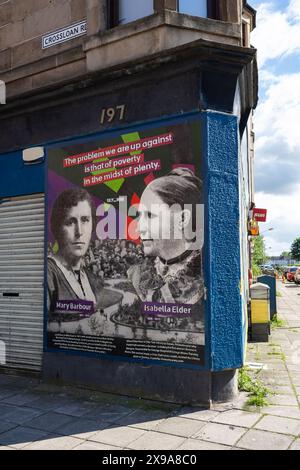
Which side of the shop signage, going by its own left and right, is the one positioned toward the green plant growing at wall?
front

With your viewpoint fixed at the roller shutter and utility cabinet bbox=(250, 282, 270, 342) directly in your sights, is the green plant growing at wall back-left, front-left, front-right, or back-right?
front-right

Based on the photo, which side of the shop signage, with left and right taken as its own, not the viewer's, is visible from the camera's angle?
front

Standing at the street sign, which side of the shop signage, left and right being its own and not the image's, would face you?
front

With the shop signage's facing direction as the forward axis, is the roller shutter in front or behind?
in front

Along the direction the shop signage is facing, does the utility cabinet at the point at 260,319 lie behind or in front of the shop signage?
in front
